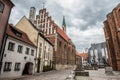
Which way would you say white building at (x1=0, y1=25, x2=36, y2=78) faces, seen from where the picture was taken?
facing the viewer and to the right of the viewer

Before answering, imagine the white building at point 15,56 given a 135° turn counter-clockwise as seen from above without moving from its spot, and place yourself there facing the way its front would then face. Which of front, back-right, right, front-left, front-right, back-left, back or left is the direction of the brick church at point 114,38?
right
